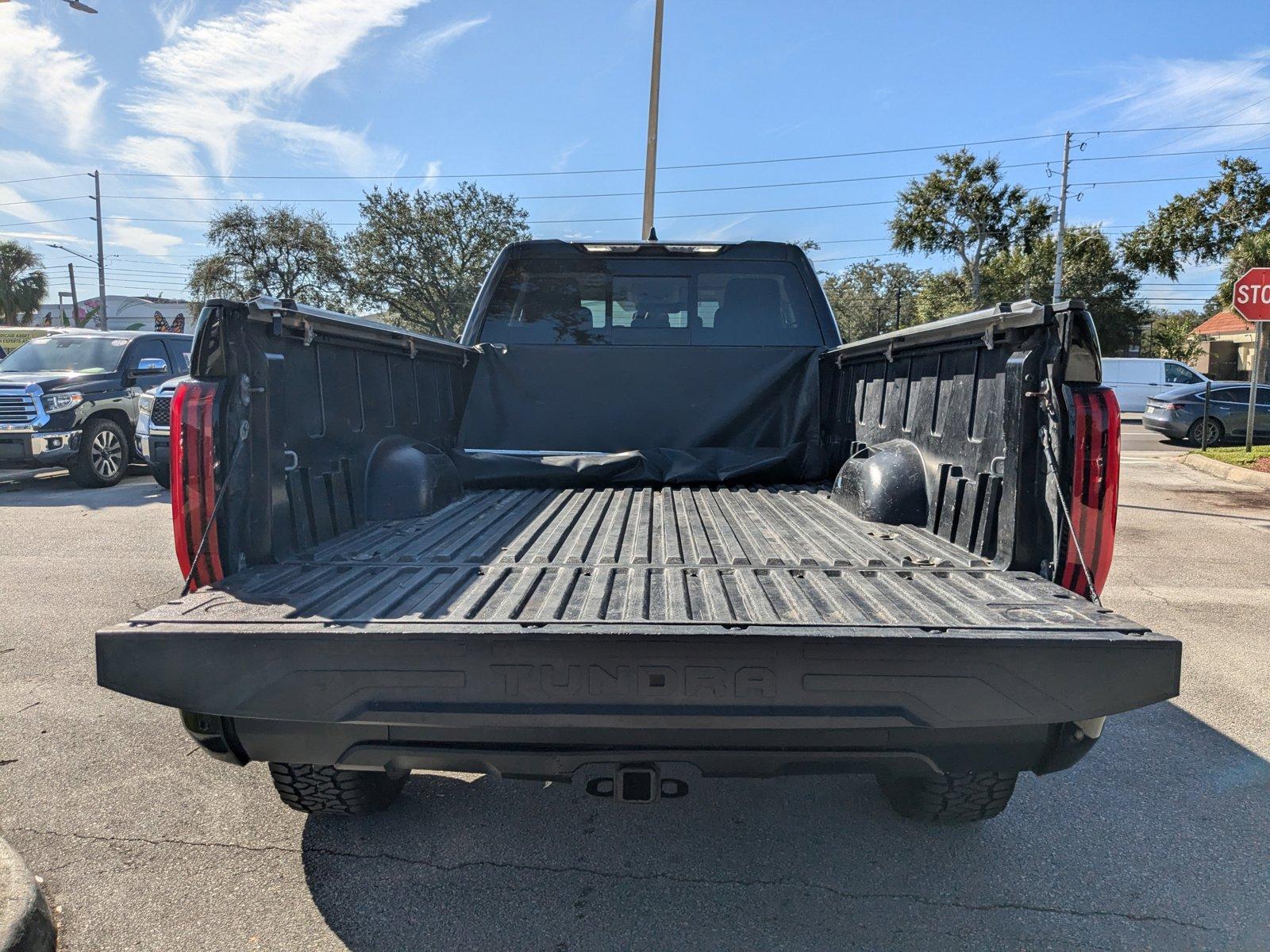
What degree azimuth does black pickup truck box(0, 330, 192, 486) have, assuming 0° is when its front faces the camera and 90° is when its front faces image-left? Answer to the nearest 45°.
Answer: approximately 45°

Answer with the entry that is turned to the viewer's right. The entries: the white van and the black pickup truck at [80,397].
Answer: the white van

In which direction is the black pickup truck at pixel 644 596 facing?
away from the camera

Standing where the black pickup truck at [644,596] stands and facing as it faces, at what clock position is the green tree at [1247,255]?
The green tree is roughly at 1 o'clock from the black pickup truck.

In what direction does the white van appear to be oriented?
to the viewer's right

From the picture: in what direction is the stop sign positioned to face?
toward the camera

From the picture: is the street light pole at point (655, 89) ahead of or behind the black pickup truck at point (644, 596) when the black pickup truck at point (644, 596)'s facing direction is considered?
ahead

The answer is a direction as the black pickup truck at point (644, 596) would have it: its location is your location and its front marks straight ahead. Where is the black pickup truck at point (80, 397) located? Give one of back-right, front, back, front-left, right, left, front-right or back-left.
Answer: front-left

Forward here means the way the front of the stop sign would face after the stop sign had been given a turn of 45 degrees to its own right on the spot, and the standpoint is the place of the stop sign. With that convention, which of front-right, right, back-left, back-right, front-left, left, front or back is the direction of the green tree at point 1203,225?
back-right

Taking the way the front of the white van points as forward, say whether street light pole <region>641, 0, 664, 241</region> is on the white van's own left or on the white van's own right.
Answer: on the white van's own right

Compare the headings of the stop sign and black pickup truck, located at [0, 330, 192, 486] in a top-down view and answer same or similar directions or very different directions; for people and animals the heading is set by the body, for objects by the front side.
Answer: same or similar directions

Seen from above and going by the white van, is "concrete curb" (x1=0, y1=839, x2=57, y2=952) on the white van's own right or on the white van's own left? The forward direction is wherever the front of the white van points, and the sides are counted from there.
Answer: on the white van's own right

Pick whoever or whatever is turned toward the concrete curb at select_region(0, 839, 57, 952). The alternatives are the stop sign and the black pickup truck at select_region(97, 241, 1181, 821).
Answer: the stop sign

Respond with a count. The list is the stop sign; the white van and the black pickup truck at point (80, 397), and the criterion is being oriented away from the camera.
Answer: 0

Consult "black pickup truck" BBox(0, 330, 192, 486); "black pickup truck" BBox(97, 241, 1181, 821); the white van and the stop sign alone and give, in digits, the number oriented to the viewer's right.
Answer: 1

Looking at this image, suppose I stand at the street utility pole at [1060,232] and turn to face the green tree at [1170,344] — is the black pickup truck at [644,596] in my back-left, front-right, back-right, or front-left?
back-right

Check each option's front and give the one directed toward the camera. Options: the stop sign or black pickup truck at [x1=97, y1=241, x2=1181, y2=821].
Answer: the stop sign

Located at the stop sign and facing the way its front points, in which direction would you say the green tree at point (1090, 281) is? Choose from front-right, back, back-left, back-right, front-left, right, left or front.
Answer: back
